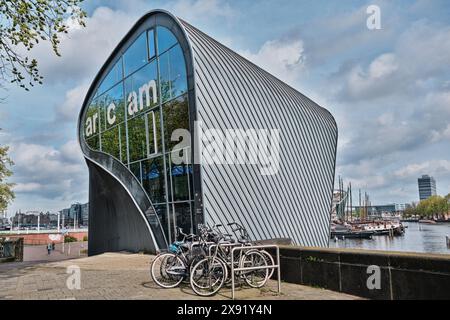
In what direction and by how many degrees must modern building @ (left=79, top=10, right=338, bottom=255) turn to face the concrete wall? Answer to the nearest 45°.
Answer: approximately 45° to its left

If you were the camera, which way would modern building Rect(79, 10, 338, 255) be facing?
facing the viewer and to the left of the viewer
